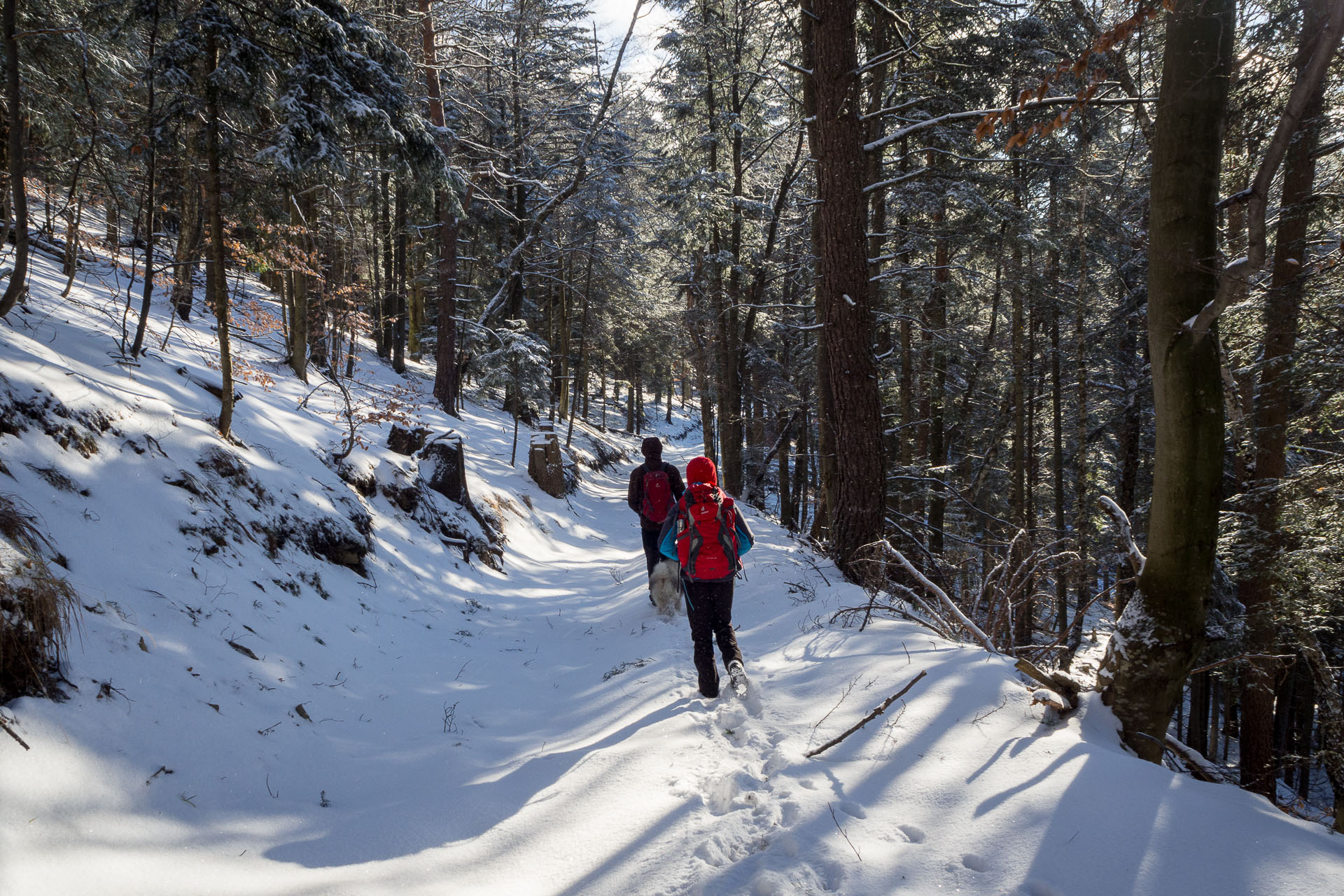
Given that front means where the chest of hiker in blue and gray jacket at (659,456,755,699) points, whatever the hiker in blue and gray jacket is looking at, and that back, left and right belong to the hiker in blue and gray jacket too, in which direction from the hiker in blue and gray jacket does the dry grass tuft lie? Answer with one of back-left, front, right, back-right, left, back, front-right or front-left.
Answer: back-left

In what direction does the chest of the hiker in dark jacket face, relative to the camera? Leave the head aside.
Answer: away from the camera

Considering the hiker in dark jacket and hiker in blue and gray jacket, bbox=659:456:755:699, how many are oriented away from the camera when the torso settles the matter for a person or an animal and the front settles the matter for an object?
2

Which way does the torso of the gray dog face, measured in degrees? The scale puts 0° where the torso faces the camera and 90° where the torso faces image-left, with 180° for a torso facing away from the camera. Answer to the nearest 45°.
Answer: approximately 180°

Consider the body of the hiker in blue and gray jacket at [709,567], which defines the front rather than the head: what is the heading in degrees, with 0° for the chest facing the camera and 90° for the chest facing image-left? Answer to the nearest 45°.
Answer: approximately 180°

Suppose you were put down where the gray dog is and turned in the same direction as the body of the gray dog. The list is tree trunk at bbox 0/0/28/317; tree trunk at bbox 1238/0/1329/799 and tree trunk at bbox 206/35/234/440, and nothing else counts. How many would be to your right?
1

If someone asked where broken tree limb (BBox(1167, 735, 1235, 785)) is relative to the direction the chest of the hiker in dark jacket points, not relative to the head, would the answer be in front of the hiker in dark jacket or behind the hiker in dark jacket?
behind
